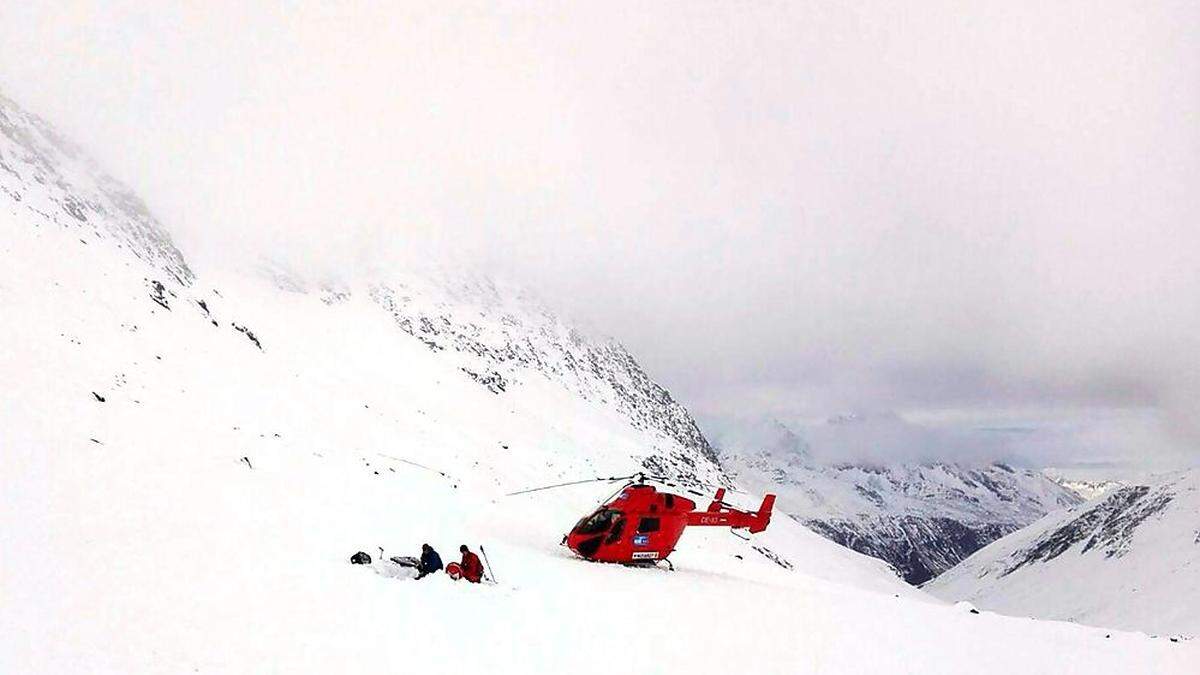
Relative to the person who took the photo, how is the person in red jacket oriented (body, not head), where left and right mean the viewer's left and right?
facing to the left of the viewer

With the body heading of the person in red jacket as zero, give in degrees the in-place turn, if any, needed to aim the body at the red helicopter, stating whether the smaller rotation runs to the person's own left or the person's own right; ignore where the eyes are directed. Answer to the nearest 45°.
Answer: approximately 135° to the person's own right

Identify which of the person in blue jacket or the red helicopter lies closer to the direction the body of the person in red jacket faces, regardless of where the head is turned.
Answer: the person in blue jacket

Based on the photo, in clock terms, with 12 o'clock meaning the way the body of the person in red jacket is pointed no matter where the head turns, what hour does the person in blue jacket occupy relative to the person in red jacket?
The person in blue jacket is roughly at 11 o'clock from the person in red jacket.
